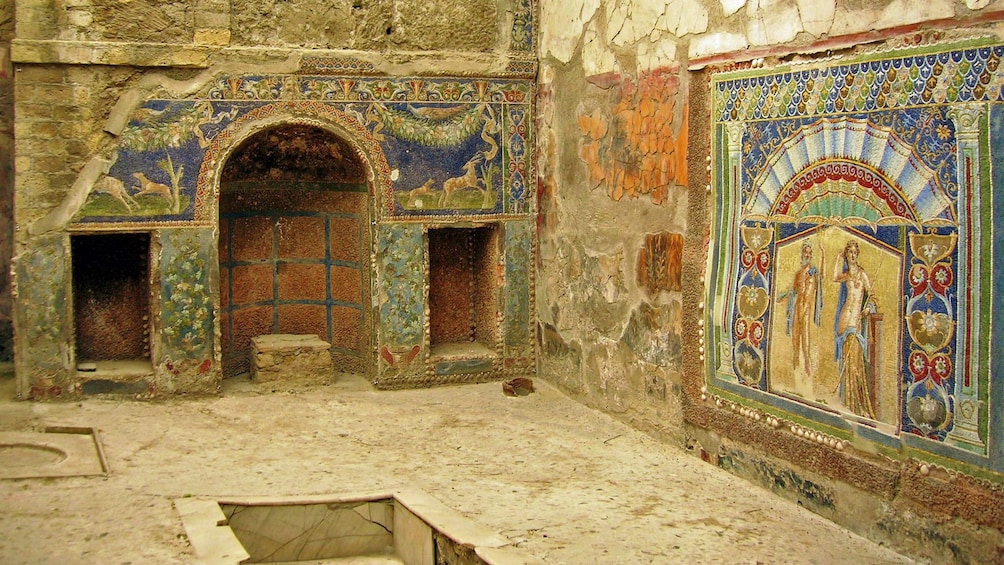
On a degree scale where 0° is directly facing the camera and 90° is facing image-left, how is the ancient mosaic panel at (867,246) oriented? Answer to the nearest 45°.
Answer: approximately 45°
